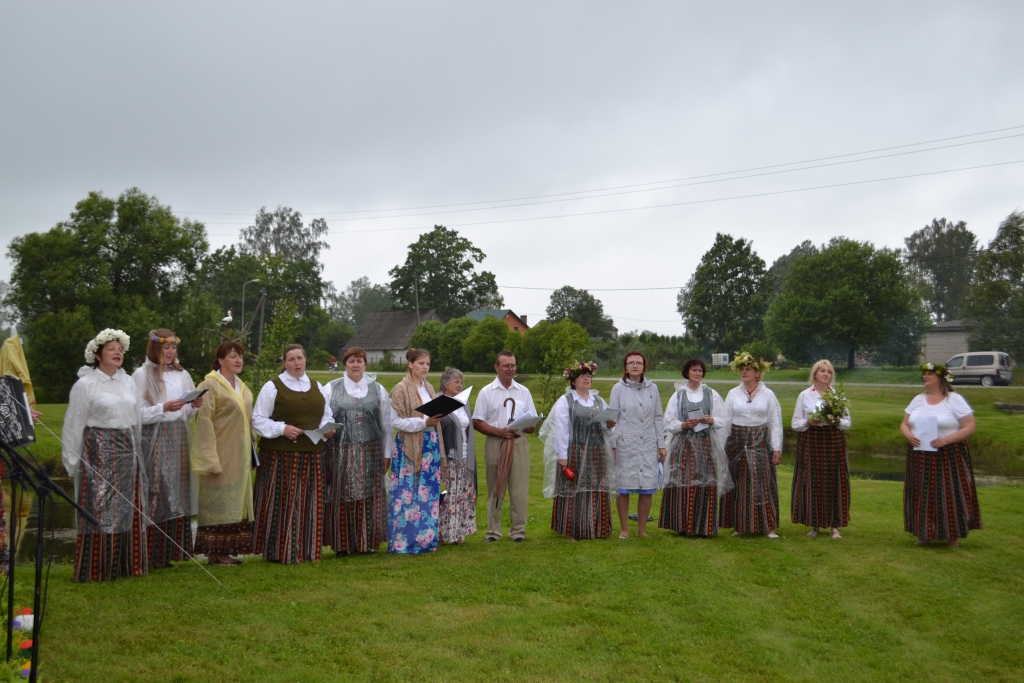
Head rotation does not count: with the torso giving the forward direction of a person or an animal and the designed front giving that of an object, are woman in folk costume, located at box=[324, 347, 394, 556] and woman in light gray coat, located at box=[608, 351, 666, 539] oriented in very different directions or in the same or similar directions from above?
same or similar directions

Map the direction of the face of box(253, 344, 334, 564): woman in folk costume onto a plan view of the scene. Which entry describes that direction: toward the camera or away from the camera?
toward the camera

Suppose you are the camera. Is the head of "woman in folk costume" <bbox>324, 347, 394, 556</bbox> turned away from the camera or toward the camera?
toward the camera

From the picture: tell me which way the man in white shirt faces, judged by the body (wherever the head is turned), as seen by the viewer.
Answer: toward the camera

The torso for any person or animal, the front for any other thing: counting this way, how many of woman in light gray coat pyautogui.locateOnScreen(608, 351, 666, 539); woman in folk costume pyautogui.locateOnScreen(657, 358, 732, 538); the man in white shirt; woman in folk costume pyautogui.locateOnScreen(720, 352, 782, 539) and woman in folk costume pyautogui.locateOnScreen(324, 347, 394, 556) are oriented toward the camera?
5

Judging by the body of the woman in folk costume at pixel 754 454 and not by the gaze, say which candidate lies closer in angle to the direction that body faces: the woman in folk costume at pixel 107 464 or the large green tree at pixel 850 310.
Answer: the woman in folk costume

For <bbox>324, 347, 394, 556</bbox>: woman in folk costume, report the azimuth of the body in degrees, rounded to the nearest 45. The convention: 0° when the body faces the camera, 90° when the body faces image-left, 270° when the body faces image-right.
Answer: approximately 0°

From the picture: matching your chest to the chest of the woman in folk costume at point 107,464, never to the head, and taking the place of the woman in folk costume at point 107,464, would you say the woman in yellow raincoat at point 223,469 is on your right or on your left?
on your left

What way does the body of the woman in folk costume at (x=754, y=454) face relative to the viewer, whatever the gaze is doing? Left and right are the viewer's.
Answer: facing the viewer

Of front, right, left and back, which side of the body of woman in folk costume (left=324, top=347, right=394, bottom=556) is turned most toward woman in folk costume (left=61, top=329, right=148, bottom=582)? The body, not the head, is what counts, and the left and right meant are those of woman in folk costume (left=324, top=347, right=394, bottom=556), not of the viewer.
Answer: right

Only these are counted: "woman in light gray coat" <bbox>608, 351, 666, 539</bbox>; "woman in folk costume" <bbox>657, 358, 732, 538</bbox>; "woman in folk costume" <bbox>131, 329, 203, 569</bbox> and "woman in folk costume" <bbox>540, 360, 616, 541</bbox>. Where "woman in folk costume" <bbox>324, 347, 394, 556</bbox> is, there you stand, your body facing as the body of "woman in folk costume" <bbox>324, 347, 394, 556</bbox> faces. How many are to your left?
3

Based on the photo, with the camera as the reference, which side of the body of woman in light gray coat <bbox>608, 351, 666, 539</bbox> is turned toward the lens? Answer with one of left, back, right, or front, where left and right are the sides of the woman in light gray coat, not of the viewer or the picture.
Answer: front

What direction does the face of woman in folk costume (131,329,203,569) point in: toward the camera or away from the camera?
toward the camera

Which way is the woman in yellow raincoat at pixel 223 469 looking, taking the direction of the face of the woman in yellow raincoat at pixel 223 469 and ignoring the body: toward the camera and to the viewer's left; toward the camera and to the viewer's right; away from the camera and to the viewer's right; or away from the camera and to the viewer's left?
toward the camera and to the viewer's right
